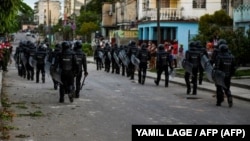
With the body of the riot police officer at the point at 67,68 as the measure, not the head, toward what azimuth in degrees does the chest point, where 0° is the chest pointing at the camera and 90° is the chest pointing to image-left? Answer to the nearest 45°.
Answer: approximately 180°

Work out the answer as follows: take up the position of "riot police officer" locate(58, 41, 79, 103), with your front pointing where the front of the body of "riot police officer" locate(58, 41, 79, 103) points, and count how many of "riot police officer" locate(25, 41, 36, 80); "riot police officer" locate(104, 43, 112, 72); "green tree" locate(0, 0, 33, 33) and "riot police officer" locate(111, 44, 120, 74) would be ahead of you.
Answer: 4

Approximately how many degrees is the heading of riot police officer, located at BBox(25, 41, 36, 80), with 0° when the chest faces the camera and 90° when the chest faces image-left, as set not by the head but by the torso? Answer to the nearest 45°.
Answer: approximately 180°

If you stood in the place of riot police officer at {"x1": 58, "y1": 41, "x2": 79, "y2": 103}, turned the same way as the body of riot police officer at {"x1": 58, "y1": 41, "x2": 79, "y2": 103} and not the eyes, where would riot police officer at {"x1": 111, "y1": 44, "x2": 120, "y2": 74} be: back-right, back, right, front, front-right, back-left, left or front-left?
front

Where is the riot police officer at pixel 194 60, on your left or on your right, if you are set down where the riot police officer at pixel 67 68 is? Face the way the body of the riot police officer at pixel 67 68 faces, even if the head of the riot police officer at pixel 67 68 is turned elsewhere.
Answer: on your right
